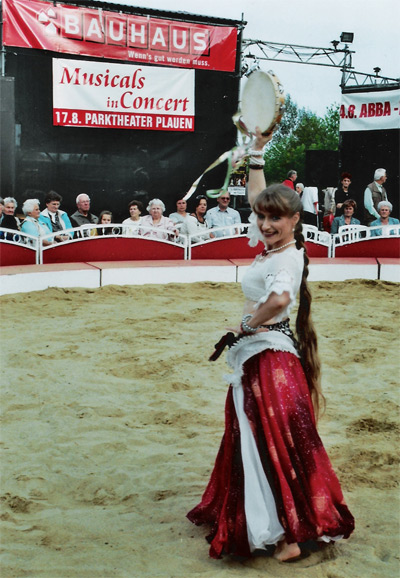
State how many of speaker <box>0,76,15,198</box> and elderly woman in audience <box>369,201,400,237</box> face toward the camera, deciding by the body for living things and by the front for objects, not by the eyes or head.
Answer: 2

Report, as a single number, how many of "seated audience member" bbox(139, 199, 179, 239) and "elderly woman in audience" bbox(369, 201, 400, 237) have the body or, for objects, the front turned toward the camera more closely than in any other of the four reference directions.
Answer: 2

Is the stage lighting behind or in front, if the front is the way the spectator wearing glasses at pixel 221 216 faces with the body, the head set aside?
behind

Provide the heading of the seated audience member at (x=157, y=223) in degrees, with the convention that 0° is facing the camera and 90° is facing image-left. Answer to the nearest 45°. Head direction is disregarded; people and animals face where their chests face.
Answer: approximately 0°

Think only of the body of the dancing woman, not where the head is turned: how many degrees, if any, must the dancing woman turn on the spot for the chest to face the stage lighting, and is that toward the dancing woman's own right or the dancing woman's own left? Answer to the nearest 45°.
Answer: approximately 135° to the dancing woman's own right

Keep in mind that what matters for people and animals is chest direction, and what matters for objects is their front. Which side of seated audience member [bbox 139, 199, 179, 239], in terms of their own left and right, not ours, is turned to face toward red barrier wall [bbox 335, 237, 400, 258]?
left

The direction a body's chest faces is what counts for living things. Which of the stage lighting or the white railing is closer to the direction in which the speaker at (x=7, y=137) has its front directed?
the white railing
